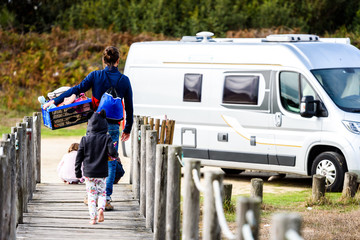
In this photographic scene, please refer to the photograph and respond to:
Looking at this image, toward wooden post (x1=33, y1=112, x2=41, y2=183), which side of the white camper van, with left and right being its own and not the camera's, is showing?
right

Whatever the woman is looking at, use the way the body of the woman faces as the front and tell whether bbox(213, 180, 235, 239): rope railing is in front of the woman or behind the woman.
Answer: behind

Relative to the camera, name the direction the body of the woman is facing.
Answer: away from the camera

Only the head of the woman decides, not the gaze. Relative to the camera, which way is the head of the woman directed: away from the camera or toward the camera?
away from the camera

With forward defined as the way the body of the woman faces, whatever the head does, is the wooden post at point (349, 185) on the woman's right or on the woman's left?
on the woman's right

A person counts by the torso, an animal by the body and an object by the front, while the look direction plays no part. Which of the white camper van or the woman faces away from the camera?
the woman

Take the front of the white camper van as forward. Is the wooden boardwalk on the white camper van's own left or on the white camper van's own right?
on the white camper van's own right
